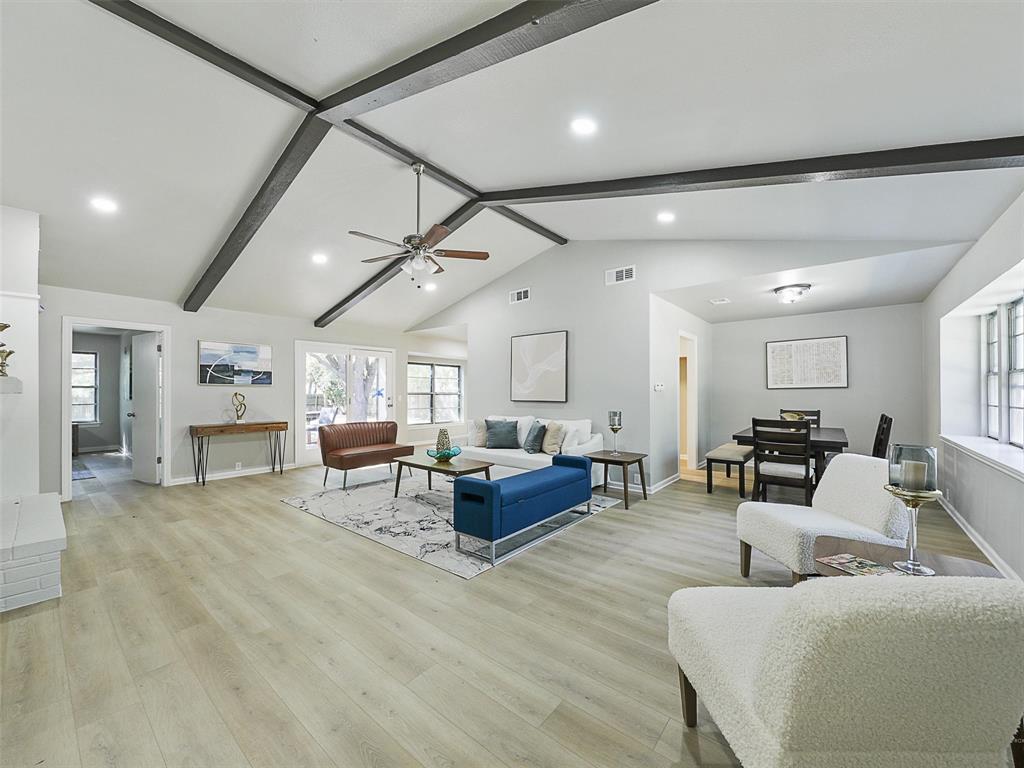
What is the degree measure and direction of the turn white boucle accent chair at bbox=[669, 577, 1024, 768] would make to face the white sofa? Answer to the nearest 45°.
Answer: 0° — it already faces it

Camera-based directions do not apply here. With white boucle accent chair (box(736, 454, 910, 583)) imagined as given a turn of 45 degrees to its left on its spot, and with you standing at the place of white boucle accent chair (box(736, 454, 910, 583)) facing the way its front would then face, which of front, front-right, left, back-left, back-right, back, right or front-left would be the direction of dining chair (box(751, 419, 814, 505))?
back

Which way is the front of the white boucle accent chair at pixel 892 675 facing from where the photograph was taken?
facing away from the viewer and to the left of the viewer

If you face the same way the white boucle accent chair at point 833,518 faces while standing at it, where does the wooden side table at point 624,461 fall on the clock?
The wooden side table is roughly at 3 o'clock from the white boucle accent chair.

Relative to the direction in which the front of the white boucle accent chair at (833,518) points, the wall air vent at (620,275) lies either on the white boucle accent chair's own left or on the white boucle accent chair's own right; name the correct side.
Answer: on the white boucle accent chair's own right

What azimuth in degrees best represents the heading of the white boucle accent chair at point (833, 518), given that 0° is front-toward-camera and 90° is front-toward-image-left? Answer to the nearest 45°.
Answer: approximately 45°

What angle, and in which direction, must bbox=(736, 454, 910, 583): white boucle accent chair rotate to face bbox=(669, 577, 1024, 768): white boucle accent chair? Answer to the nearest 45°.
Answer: approximately 45° to its left
